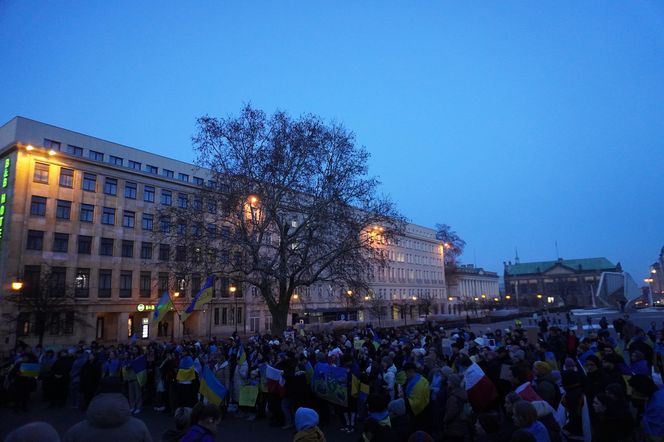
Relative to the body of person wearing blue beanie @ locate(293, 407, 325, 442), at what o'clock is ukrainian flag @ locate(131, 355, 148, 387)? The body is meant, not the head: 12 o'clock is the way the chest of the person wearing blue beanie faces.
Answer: The ukrainian flag is roughly at 11 o'clock from the person wearing blue beanie.

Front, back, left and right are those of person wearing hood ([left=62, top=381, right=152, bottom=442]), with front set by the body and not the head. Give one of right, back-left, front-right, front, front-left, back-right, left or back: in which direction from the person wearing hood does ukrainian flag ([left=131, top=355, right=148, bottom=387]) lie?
front

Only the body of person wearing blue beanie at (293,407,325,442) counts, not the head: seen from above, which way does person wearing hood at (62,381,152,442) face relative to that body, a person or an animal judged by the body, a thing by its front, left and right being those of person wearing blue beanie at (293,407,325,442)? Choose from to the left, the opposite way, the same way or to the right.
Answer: the same way

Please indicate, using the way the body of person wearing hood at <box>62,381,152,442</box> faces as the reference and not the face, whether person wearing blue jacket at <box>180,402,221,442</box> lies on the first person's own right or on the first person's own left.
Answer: on the first person's own right

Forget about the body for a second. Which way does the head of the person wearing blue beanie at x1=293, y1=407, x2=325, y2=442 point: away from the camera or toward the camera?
away from the camera

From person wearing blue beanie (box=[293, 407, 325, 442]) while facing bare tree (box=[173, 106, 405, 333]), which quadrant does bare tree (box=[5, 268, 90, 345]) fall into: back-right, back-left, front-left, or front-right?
front-left

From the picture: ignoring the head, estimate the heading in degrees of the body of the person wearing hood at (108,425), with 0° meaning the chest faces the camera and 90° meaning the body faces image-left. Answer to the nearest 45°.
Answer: approximately 180°

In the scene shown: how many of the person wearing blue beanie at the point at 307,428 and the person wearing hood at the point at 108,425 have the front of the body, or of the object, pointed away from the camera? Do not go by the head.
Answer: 2

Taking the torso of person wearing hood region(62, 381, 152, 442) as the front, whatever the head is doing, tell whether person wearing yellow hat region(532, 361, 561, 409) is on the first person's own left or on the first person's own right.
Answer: on the first person's own right

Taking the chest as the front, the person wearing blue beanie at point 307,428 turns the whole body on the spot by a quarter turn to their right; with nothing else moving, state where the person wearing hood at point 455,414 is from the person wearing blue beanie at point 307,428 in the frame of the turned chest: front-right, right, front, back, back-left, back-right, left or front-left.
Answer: front-left

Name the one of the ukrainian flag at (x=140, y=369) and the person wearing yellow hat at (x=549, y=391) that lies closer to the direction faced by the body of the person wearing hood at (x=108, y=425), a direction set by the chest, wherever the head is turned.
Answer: the ukrainian flag

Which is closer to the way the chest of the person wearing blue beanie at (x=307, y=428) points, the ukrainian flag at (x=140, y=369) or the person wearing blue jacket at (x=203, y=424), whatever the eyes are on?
the ukrainian flag

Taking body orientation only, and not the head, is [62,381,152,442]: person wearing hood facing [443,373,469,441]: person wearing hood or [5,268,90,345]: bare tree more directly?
the bare tree

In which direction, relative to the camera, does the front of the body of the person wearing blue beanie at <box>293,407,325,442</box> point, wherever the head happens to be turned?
away from the camera
